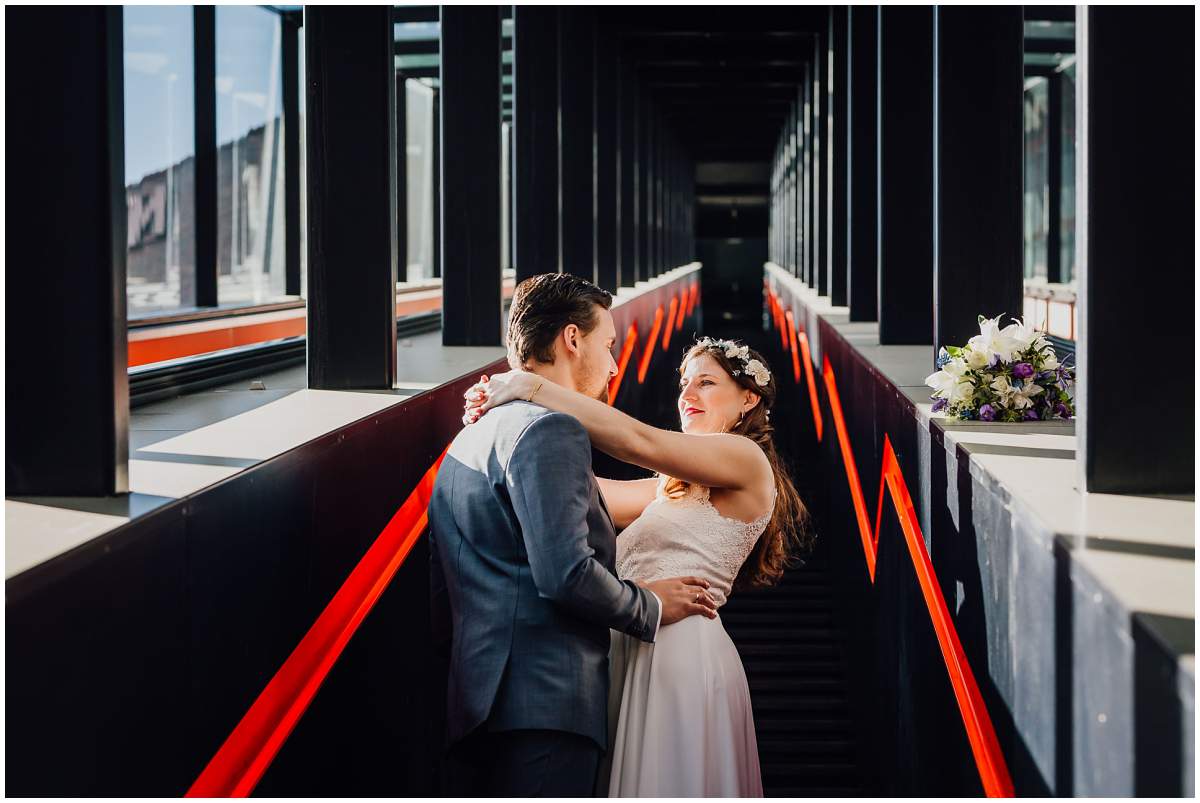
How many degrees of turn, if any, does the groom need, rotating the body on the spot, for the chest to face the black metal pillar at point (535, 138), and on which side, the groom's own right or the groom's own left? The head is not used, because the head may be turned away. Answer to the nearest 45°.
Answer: approximately 45° to the groom's own left

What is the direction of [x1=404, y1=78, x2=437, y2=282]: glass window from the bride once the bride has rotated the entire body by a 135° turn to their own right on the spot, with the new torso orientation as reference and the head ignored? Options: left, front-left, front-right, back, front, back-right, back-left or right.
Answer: front

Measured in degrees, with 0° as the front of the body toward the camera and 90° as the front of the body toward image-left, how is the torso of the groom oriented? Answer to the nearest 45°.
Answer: approximately 225°

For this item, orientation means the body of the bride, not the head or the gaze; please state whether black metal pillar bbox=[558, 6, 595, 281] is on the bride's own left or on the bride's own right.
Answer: on the bride's own right

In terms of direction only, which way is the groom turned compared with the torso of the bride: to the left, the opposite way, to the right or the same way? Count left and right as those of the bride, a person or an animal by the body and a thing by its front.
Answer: the opposite way

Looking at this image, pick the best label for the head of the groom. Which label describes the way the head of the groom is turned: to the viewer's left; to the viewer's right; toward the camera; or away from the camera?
to the viewer's right

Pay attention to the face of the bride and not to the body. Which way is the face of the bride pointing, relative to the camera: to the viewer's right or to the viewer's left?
to the viewer's left

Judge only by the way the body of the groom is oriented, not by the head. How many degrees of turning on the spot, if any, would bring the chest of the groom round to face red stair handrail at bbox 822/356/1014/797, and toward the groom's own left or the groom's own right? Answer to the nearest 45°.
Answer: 0° — they already face it

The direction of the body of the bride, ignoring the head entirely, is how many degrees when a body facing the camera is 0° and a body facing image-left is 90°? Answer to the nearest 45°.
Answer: approximately 45°
